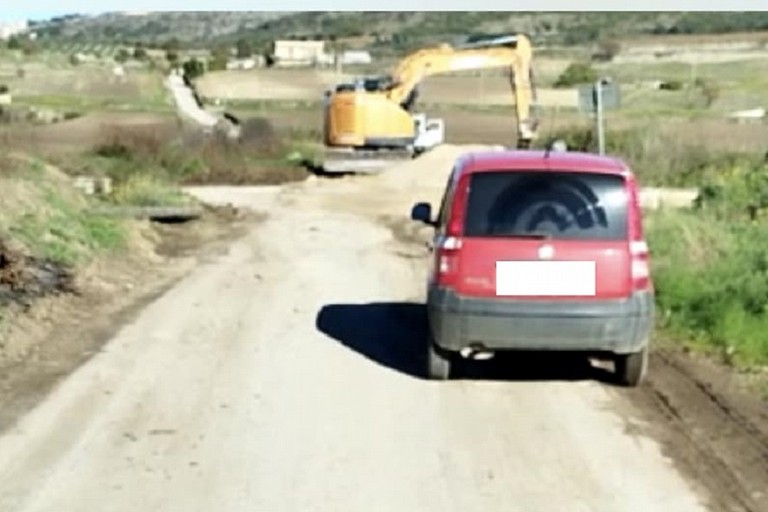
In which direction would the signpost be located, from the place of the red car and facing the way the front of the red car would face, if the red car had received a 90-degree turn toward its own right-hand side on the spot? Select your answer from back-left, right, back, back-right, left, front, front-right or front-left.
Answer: left

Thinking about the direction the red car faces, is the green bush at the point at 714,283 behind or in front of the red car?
in front

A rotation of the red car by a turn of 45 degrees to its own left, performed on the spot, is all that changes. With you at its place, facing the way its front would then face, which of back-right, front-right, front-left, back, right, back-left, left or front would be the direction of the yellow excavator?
front-right

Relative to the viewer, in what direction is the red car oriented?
away from the camera

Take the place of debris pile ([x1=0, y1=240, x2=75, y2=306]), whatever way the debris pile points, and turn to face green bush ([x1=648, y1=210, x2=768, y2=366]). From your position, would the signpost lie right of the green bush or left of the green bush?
left

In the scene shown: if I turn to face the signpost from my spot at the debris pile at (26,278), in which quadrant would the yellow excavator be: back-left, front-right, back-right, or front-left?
front-left
